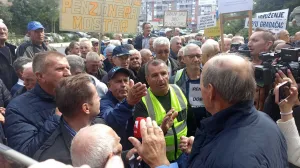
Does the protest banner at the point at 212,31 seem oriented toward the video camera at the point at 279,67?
yes

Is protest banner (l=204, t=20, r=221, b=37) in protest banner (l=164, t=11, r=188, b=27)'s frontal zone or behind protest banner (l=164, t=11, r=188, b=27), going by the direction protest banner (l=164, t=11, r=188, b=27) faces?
frontal zone

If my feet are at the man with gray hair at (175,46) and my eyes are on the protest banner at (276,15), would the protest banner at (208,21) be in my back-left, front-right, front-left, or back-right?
front-left

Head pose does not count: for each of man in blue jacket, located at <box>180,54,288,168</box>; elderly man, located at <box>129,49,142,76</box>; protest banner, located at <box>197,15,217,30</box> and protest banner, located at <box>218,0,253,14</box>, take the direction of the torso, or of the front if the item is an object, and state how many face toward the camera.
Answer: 3

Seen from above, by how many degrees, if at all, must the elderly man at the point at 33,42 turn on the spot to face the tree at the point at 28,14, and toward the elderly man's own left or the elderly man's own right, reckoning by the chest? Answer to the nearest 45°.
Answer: approximately 135° to the elderly man's own left

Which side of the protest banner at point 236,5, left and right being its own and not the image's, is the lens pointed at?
front

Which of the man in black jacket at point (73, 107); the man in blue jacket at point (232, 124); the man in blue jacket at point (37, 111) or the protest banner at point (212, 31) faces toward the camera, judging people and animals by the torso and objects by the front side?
the protest banner

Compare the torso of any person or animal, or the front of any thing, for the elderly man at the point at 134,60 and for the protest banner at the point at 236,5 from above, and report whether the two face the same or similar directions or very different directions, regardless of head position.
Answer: same or similar directions

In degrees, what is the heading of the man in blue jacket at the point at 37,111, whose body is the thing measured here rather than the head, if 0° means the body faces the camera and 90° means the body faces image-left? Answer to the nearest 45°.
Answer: approximately 270°

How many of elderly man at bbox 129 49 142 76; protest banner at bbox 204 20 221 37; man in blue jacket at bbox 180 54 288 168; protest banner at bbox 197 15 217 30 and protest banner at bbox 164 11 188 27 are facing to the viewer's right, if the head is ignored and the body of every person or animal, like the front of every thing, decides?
0

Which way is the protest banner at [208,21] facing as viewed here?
toward the camera

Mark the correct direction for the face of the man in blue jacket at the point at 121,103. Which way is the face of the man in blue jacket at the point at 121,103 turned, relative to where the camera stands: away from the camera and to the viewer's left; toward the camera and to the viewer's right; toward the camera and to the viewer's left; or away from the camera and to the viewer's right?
toward the camera and to the viewer's right

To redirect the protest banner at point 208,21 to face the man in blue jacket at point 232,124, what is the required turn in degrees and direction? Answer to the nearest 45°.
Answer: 0° — it already faces them

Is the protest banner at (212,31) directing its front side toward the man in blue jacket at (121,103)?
yes

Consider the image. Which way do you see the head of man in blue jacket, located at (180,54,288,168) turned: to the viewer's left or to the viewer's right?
to the viewer's left

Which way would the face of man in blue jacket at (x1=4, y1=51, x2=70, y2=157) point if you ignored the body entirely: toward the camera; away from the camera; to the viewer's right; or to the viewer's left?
to the viewer's right
